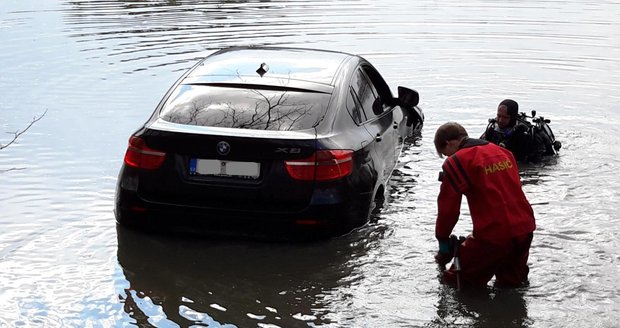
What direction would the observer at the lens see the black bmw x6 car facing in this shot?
facing away from the viewer and to the right of the viewer

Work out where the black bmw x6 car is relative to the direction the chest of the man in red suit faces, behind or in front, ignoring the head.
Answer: in front

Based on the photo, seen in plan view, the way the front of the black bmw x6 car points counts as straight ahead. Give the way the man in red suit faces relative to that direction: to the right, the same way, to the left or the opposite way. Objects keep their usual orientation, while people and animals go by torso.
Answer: to the left

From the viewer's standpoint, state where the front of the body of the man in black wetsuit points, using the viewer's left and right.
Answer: facing the viewer and to the left of the viewer

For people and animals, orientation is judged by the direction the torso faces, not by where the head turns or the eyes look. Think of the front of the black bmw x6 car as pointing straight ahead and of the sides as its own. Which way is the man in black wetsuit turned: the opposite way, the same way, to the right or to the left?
the opposite way

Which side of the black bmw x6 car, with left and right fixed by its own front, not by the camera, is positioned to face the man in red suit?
right

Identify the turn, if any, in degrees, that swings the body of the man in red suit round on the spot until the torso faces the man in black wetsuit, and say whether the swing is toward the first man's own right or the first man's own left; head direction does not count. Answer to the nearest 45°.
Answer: approximately 45° to the first man's own right

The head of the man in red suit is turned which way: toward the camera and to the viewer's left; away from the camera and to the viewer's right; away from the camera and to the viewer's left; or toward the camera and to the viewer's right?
away from the camera and to the viewer's left

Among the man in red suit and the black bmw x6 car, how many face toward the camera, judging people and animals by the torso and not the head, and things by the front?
0

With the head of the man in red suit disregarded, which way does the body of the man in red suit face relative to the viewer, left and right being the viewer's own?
facing away from the viewer and to the left of the viewer
